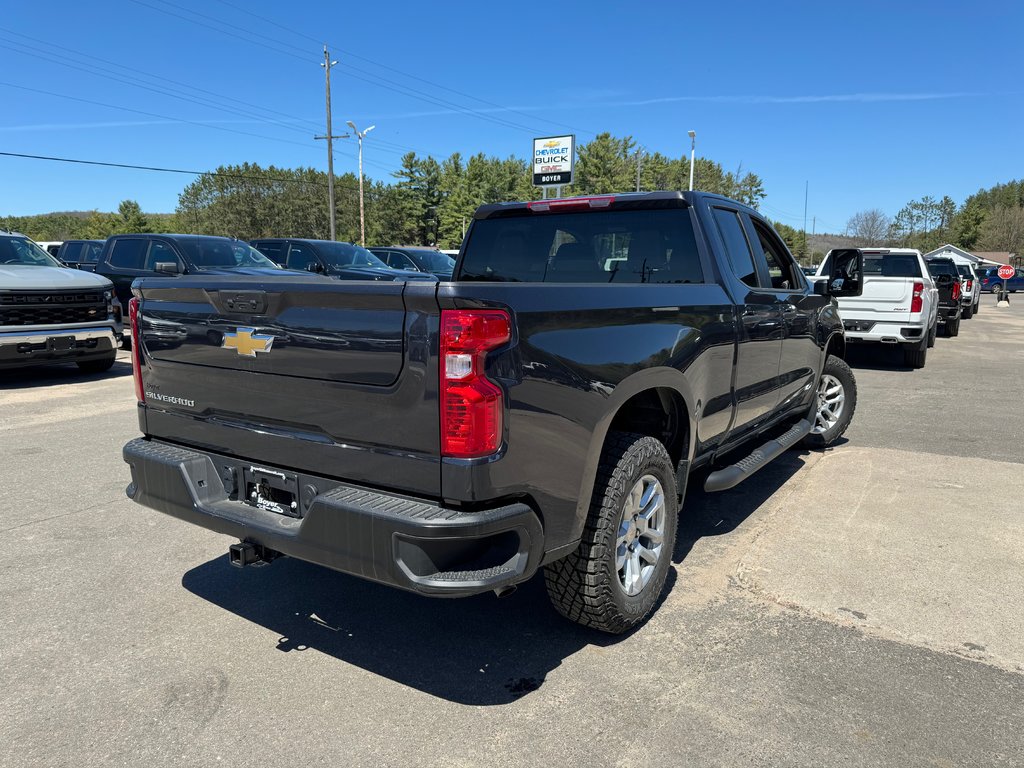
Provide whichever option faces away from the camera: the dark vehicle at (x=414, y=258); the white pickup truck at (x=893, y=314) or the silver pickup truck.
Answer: the white pickup truck

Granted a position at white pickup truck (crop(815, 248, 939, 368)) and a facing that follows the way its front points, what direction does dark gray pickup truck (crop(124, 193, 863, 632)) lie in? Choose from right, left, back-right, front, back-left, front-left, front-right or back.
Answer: back

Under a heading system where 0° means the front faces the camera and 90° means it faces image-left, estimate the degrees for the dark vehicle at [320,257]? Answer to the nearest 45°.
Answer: approximately 315°

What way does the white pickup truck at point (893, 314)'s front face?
away from the camera

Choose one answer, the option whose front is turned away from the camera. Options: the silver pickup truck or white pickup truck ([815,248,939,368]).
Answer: the white pickup truck

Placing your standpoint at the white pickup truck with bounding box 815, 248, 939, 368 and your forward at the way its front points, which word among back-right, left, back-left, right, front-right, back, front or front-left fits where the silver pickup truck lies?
back-left

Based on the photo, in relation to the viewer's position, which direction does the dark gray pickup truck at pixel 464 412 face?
facing away from the viewer and to the right of the viewer

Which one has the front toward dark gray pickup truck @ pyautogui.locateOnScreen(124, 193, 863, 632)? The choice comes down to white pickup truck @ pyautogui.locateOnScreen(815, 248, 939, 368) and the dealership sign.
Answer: the dealership sign

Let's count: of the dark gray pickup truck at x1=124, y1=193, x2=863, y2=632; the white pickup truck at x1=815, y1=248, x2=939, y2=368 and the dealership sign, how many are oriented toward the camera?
1

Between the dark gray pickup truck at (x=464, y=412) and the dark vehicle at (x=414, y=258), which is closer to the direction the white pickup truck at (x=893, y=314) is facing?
the dark vehicle
